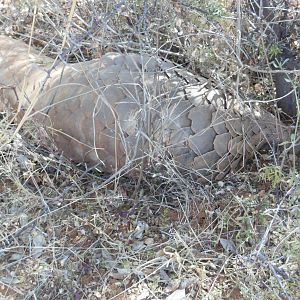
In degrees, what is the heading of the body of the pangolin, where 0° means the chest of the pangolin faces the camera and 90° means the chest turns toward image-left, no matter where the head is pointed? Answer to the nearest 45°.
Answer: approximately 270°
